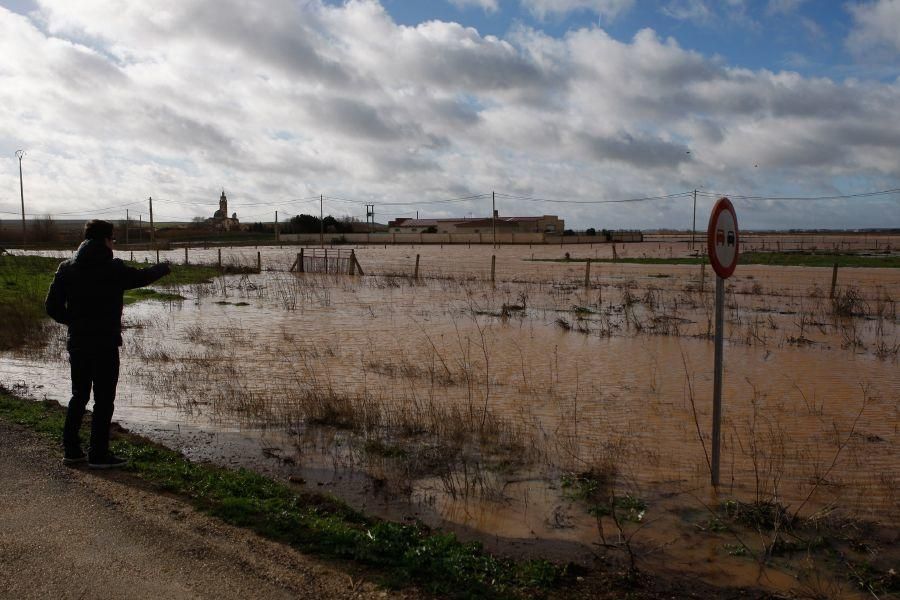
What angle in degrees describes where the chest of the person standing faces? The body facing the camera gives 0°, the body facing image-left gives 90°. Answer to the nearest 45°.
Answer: approximately 225°

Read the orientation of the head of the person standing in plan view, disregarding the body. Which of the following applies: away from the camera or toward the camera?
away from the camera
